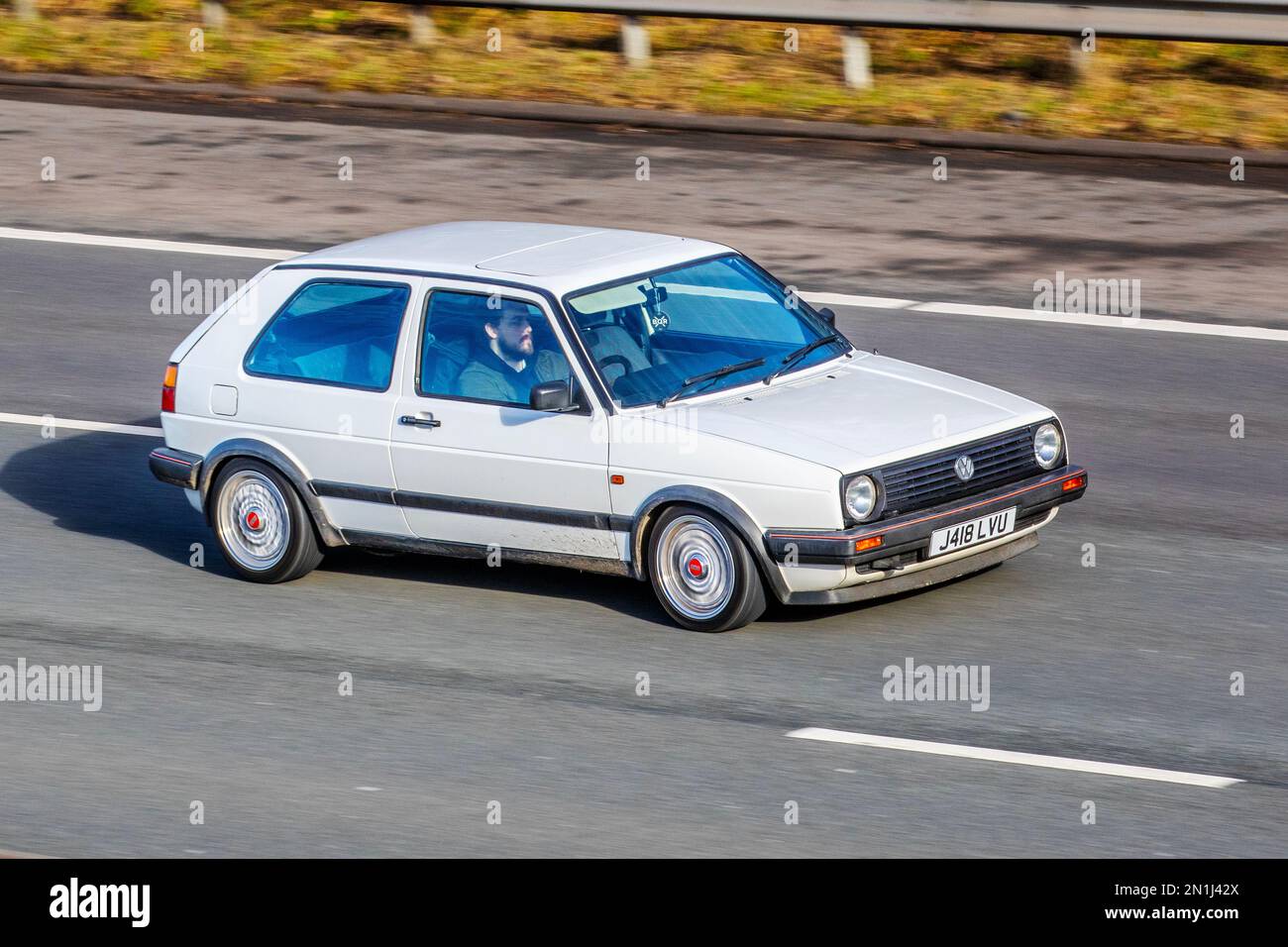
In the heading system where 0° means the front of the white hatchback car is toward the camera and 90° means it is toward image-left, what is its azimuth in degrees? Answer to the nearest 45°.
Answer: approximately 315°

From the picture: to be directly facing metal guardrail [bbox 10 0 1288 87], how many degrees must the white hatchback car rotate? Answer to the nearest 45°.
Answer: approximately 135° to its left
